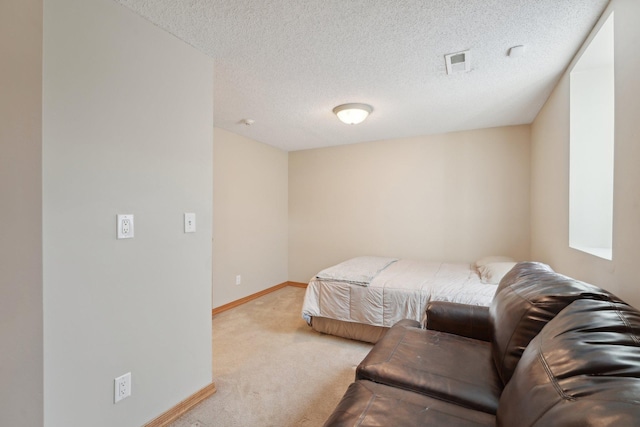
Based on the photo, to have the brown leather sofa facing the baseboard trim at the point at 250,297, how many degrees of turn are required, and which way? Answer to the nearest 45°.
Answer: approximately 45° to its right

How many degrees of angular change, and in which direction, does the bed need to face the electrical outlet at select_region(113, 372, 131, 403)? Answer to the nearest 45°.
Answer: approximately 45° to its left

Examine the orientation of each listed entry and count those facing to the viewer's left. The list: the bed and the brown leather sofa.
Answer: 2

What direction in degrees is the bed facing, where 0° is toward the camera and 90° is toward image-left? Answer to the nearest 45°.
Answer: approximately 90°

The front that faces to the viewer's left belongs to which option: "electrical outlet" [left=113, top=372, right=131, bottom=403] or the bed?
the bed

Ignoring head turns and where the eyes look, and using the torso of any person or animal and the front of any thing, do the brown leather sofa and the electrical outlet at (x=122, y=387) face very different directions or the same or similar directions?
very different directions

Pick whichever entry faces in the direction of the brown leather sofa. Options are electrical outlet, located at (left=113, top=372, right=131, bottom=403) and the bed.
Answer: the electrical outlet

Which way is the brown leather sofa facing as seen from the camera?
to the viewer's left

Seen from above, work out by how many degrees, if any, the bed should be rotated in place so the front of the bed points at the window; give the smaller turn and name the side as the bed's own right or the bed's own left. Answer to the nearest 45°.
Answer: approximately 180°

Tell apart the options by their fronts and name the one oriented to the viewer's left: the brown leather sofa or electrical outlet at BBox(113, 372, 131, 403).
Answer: the brown leather sofa

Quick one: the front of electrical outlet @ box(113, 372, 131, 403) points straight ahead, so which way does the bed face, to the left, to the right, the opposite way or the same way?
the opposite way

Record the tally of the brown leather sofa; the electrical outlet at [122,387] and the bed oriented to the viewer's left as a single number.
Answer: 2
